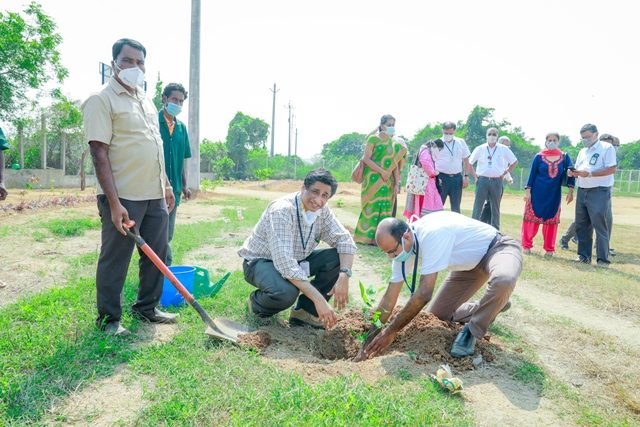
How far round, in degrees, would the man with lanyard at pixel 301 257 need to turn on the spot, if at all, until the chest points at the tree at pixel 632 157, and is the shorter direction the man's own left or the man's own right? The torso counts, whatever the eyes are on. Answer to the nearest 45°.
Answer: approximately 90° to the man's own left

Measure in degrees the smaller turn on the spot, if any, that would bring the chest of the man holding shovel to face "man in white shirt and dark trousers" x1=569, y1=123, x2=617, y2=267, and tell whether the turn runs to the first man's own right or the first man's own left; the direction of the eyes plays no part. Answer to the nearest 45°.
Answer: approximately 45° to the first man's own left

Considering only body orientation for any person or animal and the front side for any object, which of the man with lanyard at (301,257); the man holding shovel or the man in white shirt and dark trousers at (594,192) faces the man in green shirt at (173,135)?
the man in white shirt and dark trousers

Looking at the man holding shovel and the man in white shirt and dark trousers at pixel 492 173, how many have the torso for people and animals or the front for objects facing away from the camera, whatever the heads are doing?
0

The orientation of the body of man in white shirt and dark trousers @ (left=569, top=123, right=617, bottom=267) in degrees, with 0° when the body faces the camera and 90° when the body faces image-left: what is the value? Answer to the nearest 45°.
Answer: approximately 45°

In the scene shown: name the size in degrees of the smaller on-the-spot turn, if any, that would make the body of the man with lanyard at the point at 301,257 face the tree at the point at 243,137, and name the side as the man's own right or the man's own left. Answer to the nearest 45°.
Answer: approximately 135° to the man's own left

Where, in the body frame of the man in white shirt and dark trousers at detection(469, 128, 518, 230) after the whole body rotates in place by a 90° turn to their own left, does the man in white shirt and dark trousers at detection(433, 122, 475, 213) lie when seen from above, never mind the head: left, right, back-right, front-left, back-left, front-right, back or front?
back-right

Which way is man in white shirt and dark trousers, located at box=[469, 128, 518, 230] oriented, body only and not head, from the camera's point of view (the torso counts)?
toward the camera

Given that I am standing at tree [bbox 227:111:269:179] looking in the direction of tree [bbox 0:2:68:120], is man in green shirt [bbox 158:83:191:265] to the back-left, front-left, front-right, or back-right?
front-left

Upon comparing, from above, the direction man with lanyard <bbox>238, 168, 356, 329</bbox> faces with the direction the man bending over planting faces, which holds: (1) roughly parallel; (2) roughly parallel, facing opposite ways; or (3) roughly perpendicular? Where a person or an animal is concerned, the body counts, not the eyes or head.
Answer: roughly perpendicular

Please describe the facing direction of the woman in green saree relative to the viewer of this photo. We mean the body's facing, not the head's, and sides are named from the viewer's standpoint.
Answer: facing the viewer and to the right of the viewer

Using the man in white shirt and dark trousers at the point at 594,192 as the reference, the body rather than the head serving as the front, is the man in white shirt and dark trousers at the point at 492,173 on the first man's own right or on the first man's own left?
on the first man's own right

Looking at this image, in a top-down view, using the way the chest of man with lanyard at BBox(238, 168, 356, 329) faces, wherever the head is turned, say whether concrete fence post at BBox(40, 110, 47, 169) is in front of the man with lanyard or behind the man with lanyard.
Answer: behind

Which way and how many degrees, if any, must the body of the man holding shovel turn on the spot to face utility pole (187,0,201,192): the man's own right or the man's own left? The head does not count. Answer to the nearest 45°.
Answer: approximately 135° to the man's own left

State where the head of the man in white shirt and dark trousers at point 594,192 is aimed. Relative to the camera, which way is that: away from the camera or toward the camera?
toward the camera

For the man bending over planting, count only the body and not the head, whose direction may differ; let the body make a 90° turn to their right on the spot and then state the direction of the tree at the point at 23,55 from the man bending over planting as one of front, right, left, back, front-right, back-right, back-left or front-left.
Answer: front

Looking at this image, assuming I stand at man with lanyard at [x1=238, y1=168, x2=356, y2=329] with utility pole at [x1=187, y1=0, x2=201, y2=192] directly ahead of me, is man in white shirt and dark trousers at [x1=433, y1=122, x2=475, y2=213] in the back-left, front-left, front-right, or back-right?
front-right

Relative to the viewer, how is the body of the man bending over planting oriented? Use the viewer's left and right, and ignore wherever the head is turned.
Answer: facing the viewer and to the left of the viewer
